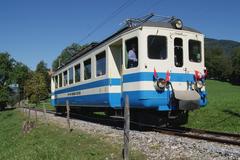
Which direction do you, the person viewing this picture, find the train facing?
facing the viewer and to the right of the viewer
